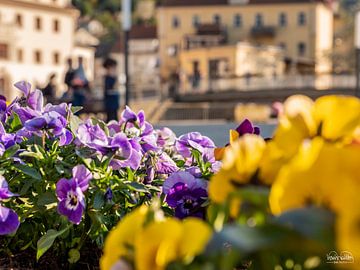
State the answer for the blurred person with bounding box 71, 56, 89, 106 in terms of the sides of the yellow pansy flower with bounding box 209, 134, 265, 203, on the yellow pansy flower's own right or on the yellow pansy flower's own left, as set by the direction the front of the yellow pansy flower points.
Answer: on the yellow pansy flower's own right

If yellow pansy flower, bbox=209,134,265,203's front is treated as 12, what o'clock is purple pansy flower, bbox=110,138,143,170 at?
The purple pansy flower is roughly at 4 o'clock from the yellow pansy flower.

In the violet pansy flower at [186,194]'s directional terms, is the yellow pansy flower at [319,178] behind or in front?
in front

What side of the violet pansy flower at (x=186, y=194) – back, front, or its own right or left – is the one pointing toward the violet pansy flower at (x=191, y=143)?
back

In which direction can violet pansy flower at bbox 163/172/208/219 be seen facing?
toward the camera

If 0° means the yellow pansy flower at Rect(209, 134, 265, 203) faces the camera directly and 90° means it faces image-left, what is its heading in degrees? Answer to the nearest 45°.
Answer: approximately 45°

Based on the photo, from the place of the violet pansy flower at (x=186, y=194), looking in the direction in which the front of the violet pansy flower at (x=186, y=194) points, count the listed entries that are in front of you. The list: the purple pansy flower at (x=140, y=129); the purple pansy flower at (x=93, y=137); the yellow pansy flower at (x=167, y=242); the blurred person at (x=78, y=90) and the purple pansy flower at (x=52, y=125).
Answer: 1

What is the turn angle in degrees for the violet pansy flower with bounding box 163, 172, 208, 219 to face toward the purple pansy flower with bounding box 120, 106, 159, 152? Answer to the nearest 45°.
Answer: approximately 180°

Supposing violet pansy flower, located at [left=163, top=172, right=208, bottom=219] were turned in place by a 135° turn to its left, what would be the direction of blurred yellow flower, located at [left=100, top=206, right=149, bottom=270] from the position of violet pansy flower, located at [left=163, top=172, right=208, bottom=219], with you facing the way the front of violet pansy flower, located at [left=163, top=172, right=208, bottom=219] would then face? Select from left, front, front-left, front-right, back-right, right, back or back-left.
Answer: back-right

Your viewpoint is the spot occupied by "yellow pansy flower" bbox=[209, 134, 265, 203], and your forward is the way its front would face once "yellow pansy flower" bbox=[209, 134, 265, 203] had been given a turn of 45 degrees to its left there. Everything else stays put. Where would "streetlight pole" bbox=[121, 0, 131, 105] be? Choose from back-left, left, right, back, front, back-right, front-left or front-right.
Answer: back

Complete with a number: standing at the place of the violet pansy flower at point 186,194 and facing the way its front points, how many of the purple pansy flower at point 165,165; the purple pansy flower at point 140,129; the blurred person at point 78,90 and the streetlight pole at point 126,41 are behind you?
4

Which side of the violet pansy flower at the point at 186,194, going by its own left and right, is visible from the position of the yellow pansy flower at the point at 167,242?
front
